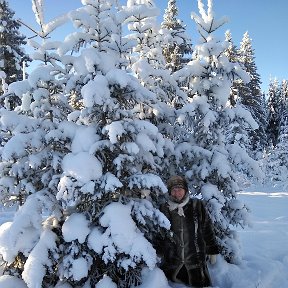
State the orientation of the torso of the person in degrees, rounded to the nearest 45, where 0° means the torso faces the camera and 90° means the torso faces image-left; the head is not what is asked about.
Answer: approximately 0°

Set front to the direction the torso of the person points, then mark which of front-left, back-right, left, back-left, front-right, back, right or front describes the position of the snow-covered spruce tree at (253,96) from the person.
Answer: back

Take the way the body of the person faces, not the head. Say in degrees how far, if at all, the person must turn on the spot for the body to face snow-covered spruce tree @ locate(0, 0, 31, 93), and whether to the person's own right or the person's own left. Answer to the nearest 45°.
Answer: approximately 135° to the person's own right

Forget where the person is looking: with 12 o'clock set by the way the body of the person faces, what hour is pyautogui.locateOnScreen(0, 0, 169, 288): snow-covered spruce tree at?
The snow-covered spruce tree is roughly at 2 o'clock from the person.
